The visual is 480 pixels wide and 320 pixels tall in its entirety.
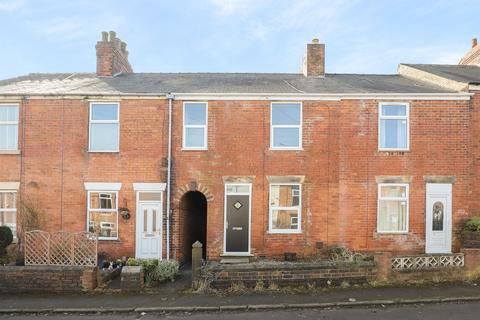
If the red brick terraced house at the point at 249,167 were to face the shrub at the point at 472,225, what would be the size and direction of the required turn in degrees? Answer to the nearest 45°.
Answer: approximately 90° to its left

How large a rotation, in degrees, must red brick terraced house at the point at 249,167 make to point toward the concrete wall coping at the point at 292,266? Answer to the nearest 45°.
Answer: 0° — it already faces it

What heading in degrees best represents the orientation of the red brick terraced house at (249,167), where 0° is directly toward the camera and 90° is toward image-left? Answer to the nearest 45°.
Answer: approximately 0°
